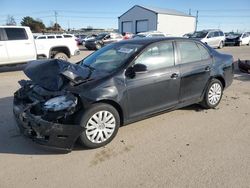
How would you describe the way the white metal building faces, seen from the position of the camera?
facing the viewer and to the left of the viewer

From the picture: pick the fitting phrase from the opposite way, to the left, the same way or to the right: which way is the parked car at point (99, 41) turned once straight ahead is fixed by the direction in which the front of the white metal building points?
the same way

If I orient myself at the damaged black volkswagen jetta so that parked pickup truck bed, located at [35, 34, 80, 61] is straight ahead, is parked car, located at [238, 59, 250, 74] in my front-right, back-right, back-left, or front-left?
front-right

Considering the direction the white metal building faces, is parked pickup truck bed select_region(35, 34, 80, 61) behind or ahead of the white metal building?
ahead

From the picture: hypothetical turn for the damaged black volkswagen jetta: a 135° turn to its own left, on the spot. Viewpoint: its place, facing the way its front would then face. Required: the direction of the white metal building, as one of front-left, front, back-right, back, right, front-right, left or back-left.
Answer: left

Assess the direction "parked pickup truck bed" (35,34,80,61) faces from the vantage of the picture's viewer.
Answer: facing to the left of the viewer

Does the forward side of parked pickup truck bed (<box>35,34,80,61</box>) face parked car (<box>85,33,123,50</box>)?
no

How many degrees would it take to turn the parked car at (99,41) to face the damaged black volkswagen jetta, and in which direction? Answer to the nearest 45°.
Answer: approximately 45° to its left

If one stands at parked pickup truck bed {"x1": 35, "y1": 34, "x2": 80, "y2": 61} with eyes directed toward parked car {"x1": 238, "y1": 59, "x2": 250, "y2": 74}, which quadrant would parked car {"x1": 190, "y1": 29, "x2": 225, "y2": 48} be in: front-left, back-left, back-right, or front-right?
front-left

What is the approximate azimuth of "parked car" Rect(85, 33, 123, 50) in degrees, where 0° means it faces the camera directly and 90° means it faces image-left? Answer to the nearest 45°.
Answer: approximately 45°

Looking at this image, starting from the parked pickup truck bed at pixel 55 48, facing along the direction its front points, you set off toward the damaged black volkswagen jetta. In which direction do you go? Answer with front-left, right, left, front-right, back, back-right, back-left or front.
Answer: left

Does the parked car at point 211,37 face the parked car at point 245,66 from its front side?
no

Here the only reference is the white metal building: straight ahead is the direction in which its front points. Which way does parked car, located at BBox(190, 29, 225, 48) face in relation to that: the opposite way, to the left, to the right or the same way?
the same way

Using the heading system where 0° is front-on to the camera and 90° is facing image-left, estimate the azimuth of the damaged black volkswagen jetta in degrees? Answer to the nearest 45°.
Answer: approximately 45°

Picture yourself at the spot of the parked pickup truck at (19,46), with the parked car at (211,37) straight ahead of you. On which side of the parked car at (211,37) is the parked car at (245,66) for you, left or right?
right

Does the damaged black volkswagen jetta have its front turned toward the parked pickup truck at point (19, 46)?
no

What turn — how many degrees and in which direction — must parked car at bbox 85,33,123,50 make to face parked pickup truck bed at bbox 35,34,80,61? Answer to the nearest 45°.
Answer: approximately 45° to its left

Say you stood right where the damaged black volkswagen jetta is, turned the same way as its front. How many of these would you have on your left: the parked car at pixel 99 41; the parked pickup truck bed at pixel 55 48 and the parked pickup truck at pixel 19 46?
0
